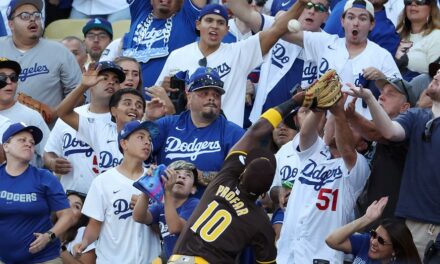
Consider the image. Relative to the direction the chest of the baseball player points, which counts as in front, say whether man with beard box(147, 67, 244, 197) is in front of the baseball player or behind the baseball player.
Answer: in front

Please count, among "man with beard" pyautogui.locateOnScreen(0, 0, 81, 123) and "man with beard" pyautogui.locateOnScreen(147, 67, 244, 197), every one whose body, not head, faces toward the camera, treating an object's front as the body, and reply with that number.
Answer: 2

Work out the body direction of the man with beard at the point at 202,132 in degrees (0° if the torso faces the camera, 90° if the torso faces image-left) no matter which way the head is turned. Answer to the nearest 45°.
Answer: approximately 0°

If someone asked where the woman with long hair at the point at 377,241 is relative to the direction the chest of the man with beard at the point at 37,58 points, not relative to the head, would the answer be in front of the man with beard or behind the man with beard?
in front

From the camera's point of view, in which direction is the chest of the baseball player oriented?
away from the camera

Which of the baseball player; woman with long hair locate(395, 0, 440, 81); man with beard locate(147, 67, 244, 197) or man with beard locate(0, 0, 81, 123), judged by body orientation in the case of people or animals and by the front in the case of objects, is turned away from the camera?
the baseball player

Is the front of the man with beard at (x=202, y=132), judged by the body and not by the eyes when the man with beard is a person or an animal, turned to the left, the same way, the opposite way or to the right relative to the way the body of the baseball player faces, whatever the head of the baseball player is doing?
the opposite way
